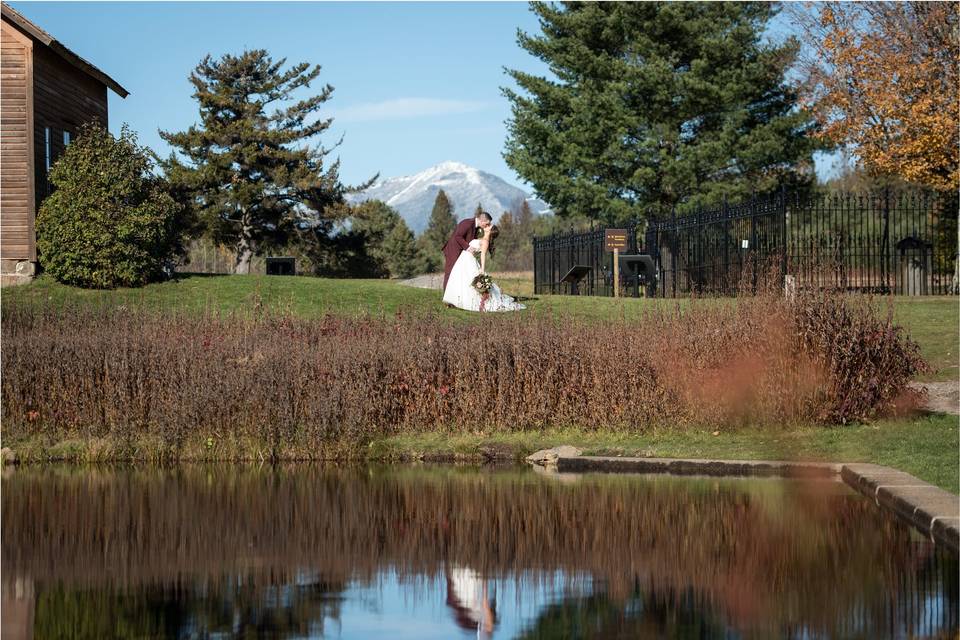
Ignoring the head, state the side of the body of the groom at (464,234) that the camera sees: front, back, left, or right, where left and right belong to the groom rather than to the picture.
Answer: right

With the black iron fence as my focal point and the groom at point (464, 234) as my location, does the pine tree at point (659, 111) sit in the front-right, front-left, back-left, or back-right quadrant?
front-left

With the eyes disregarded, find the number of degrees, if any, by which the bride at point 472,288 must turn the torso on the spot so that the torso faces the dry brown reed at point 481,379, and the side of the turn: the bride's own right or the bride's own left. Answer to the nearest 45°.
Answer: approximately 90° to the bride's own left

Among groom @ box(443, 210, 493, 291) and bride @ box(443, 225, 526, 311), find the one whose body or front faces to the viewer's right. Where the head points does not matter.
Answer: the groom

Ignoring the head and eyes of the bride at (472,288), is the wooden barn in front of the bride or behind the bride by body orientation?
in front

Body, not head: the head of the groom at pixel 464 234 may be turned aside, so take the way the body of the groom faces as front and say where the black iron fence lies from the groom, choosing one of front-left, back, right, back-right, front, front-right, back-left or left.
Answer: front-left

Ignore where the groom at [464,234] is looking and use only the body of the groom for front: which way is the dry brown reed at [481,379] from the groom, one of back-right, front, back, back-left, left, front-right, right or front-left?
right

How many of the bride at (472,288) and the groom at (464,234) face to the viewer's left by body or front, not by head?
1

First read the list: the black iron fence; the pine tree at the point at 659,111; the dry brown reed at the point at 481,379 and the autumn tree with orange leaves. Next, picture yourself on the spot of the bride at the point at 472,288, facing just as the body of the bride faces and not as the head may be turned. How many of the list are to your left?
1

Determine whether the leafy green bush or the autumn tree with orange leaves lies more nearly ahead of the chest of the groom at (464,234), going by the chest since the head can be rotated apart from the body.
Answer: the autumn tree with orange leaves

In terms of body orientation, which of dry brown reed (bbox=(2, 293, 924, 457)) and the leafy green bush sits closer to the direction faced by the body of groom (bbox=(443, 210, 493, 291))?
the dry brown reed

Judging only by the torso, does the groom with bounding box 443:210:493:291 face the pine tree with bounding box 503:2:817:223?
no

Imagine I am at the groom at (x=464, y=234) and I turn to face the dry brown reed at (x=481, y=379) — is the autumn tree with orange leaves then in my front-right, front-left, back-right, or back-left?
back-left

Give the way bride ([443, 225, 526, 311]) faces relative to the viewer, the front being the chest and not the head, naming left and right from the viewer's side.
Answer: facing to the left of the viewer

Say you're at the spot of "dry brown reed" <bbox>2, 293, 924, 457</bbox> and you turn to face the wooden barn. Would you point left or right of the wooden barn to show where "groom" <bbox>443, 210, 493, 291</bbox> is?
right

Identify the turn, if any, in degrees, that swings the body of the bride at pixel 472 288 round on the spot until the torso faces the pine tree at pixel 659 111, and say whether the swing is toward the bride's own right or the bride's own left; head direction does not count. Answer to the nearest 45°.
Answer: approximately 90° to the bride's own right

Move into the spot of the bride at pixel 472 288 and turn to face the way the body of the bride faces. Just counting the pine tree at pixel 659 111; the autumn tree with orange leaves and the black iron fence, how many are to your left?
0

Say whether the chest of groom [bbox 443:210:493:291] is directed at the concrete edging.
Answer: no

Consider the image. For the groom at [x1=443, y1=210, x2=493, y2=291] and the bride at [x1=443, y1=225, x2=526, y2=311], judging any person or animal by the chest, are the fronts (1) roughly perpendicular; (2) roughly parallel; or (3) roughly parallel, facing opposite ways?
roughly parallel, facing opposite ways
